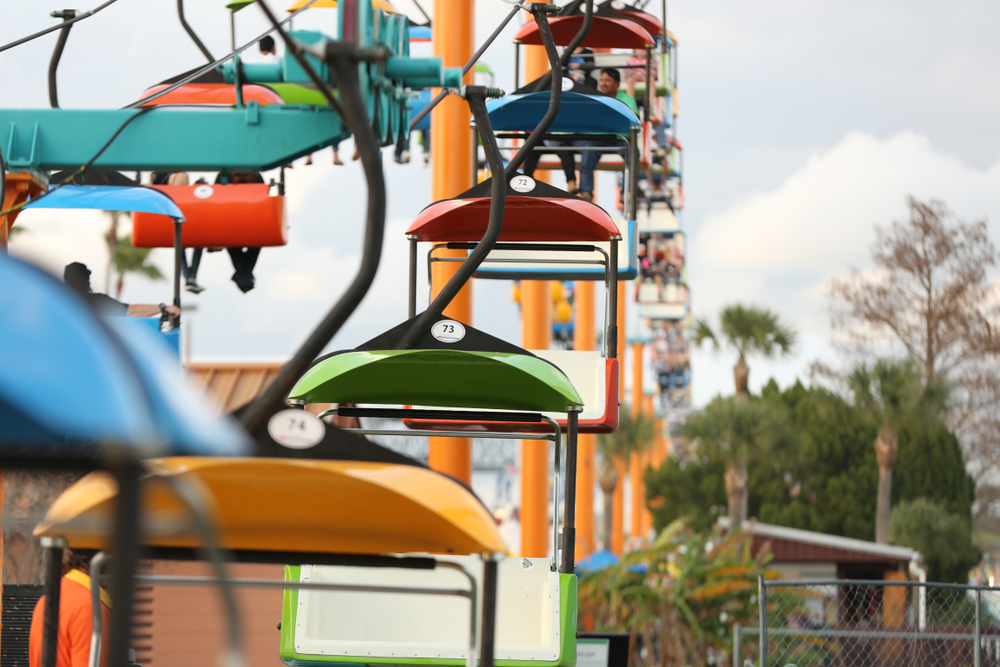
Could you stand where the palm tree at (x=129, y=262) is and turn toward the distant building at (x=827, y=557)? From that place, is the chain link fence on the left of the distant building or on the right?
right

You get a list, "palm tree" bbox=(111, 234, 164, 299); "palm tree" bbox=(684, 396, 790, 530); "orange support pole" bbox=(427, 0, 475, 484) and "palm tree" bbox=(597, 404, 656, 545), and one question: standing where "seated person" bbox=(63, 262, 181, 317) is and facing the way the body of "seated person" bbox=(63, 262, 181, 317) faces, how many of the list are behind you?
0

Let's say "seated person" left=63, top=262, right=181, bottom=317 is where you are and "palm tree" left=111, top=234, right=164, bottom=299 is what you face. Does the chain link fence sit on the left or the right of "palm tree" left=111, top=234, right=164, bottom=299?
right

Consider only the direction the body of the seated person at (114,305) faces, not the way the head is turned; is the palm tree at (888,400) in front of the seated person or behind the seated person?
in front

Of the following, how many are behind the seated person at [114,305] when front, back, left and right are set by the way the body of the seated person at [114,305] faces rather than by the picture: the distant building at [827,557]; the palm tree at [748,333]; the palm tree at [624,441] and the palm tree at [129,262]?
0

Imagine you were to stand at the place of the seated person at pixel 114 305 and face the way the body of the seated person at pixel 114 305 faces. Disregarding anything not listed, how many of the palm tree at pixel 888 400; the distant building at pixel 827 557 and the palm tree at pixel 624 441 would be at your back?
0

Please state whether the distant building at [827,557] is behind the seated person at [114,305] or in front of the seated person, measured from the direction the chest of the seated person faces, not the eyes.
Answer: in front

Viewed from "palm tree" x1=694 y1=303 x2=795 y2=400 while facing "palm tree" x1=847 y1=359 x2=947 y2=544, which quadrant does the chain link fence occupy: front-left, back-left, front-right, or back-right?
front-right

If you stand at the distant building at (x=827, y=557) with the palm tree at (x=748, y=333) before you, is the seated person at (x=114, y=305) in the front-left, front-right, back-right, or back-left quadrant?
back-left

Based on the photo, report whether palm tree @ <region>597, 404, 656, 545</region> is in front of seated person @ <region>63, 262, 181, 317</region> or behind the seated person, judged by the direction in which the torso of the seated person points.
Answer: in front
